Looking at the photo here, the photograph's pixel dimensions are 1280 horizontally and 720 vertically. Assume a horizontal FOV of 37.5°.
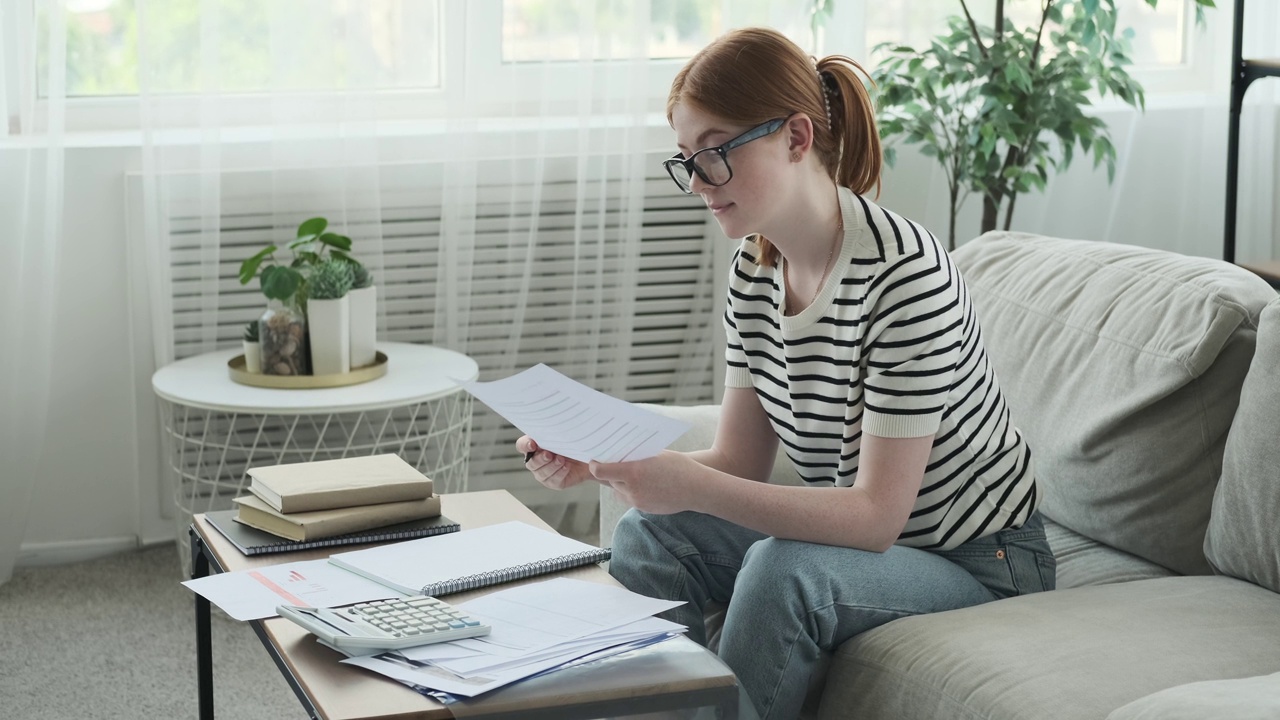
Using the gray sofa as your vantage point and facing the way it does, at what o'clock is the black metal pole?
The black metal pole is roughly at 5 o'clock from the gray sofa.

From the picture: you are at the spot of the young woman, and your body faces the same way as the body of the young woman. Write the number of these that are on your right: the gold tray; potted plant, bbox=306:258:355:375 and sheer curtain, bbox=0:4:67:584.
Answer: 3

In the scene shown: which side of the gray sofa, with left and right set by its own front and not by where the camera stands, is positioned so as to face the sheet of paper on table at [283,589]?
front

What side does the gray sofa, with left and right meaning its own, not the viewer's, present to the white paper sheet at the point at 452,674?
front

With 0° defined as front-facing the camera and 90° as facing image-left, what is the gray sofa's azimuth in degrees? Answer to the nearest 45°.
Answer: approximately 45°

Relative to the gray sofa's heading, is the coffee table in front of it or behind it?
in front

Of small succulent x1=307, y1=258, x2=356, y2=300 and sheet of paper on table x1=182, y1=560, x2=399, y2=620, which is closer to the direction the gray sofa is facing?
the sheet of paper on table

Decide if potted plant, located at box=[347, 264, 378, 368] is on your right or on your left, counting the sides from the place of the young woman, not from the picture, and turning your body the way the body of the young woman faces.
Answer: on your right

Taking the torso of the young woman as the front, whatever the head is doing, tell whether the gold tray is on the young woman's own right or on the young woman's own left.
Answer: on the young woman's own right

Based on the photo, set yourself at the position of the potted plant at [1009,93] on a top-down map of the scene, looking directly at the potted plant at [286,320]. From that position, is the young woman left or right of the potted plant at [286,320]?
left

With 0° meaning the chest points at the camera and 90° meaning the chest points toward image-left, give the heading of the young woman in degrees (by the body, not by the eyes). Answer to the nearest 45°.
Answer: approximately 45°

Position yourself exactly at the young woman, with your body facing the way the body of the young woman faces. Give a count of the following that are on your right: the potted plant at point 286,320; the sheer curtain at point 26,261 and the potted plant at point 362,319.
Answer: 3
